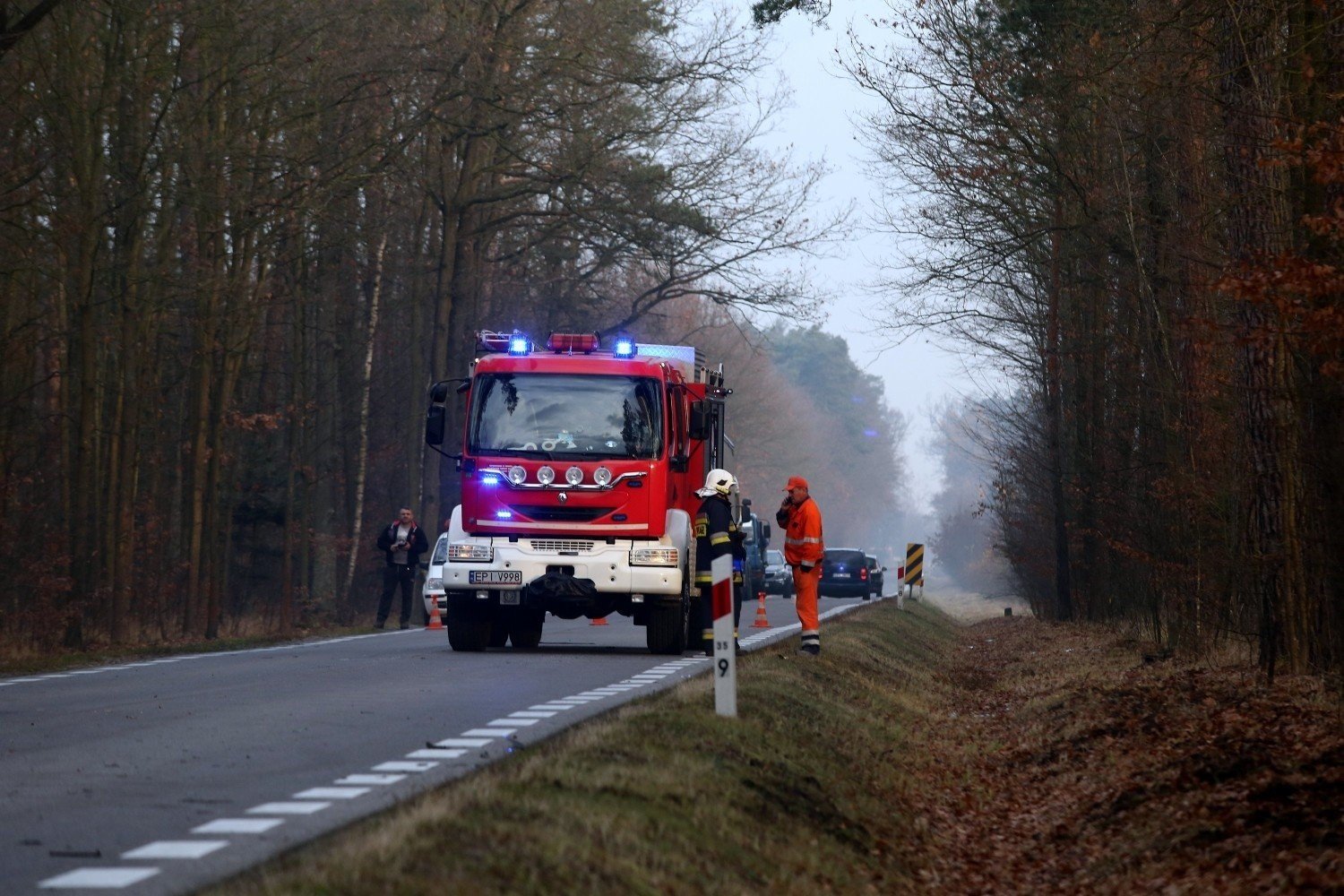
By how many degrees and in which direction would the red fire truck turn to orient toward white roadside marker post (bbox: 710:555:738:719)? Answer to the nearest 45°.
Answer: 0° — it already faces it

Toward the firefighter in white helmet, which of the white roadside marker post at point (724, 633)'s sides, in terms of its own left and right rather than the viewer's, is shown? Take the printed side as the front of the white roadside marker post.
back

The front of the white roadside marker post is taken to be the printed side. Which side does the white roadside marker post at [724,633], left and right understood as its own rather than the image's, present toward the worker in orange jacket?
back

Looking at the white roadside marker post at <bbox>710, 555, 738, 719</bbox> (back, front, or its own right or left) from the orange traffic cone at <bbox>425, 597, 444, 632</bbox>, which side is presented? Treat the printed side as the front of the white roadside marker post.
back

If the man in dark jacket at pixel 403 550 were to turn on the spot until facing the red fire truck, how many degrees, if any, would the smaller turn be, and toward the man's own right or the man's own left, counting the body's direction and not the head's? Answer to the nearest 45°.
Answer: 0° — they already face it
